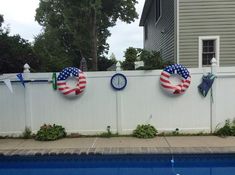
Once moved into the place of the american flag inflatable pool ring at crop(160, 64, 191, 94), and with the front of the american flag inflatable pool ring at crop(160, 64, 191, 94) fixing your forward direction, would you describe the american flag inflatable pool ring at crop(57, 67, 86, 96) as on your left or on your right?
on your right

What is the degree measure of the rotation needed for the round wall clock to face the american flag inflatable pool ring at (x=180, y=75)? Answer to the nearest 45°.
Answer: approximately 90° to its left

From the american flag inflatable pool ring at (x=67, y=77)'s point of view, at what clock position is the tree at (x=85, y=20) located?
The tree is roughly at 6 o'clock from the american flag inflatable pool ring.

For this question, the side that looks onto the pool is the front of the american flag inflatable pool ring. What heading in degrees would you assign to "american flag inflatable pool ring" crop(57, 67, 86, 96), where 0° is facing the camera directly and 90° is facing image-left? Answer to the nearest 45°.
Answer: approximately 0°

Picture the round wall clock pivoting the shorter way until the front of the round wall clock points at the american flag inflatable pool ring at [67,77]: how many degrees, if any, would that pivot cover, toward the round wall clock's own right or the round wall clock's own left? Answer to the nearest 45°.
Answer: approximately 90° to the round wall clock's own right

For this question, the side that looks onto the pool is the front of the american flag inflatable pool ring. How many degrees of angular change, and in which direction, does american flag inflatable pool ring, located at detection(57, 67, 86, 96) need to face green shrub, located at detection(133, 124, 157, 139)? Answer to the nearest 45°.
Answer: approximately 90° to its left

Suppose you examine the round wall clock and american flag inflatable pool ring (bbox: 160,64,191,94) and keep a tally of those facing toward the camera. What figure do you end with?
2

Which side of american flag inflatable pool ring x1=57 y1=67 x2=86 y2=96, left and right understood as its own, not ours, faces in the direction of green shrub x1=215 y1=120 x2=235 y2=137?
left

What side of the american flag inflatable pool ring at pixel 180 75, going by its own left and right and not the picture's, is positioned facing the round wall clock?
right

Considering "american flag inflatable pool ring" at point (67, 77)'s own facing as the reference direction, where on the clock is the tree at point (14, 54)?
The tree is roughly at 5 o'clock from the american flag inflatable pool ring.

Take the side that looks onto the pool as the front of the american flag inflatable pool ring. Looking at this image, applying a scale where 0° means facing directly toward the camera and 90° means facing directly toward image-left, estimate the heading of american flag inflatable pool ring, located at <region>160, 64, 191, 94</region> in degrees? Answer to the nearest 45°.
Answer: approximately 0°
